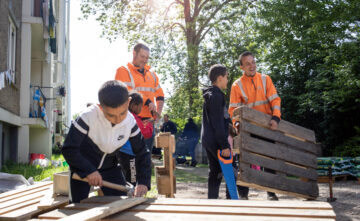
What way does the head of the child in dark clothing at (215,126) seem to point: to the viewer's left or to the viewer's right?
to the viewer's right

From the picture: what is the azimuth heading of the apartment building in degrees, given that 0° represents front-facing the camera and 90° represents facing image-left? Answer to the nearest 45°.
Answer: approximately 270°

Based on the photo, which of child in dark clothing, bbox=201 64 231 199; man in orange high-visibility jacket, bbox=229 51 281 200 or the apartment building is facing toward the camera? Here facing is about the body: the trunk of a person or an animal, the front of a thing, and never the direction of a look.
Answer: the man in orange high-visibility jacket

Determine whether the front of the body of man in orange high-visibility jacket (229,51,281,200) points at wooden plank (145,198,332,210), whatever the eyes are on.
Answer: yes

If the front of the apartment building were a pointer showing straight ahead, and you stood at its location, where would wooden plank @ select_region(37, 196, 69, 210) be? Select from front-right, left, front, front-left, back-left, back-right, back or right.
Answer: right

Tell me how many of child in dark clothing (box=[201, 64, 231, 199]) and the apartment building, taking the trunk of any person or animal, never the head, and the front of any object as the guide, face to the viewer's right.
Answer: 2

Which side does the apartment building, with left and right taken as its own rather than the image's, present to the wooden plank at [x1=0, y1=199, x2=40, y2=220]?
right

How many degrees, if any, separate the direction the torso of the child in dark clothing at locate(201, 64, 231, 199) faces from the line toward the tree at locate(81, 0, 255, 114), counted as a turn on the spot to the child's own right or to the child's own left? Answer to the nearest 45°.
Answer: approximately 90° to the child's own left

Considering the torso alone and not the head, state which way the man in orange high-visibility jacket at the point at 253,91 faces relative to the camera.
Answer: toward the camera

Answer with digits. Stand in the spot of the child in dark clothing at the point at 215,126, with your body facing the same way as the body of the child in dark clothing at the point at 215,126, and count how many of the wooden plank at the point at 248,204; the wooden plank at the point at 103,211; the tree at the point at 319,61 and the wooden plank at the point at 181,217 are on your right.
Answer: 3

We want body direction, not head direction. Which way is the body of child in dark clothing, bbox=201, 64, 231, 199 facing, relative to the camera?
to the viewer's right

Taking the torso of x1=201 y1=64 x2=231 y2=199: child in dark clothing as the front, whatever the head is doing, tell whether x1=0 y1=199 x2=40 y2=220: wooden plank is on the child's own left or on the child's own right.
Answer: on the child's own right

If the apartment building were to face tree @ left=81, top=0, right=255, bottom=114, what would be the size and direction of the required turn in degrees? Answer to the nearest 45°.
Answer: approximately 45° to its left

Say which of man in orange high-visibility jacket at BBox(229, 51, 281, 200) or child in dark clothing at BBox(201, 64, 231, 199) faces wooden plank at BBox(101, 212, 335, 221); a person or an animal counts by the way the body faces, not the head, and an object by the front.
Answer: the man in orange high-visibility jacket

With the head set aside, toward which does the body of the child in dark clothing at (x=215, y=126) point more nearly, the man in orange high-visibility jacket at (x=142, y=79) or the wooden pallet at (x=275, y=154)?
the wooden pallet

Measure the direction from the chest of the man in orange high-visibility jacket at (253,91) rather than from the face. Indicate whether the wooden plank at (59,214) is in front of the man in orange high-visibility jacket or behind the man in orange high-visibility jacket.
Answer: in front
